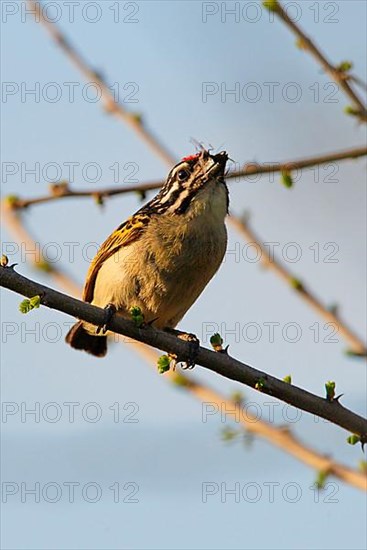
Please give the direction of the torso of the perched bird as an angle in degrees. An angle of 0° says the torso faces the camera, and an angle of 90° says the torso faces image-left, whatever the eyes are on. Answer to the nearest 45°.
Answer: approximately 315°
